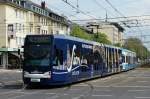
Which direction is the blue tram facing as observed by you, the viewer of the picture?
facing the viewer and to the left of the viewer
